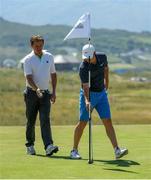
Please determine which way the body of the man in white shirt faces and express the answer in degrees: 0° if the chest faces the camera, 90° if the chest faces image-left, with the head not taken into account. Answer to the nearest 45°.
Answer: approximately 0°

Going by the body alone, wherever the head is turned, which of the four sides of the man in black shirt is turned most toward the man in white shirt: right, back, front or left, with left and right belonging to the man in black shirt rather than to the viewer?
right

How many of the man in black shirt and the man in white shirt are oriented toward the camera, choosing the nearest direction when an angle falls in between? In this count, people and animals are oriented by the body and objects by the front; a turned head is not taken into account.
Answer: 2

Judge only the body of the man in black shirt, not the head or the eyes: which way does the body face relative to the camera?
toward the camera
